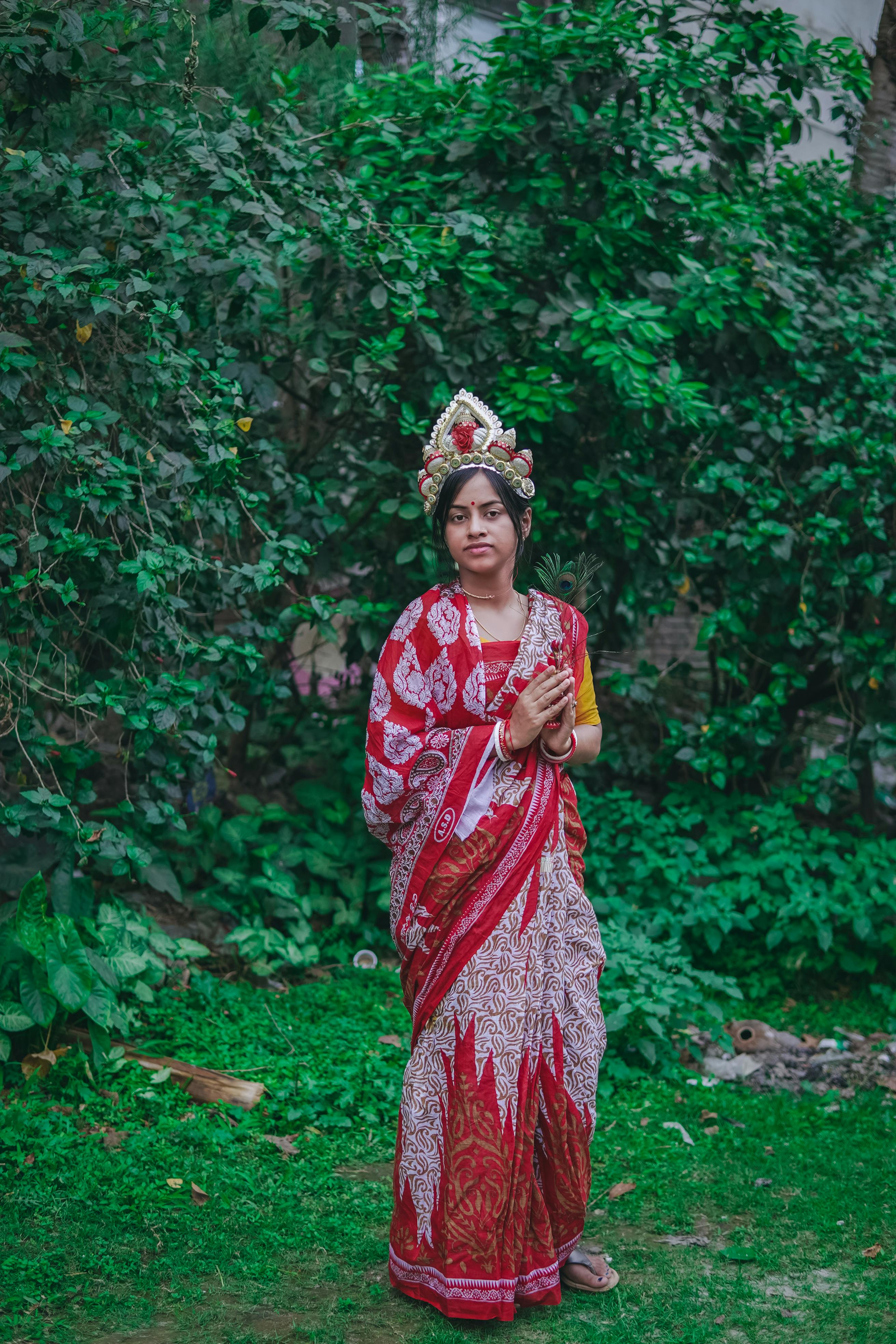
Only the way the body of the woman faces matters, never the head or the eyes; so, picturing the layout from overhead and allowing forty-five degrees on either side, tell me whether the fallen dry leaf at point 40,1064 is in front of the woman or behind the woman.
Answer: behind

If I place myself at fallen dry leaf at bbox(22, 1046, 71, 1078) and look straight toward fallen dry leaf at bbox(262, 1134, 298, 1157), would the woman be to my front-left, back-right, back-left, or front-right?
front-right

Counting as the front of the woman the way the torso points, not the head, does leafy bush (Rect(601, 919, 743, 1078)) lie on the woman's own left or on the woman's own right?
on the woman's own left

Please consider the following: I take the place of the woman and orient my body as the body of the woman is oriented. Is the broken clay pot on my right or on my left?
on my left

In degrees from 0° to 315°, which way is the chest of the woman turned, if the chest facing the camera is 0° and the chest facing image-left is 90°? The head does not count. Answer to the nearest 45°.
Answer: approximately 315°

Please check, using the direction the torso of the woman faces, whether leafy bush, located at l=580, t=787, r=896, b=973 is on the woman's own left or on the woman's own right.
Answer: on the woman's own left

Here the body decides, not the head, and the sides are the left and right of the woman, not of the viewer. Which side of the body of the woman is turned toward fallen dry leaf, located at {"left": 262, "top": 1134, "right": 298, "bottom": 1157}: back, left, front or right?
back

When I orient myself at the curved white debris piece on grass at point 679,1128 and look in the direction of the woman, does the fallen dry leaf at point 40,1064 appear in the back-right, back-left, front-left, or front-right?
front-right

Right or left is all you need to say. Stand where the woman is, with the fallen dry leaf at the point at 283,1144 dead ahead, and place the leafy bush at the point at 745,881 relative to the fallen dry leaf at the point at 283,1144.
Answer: right
